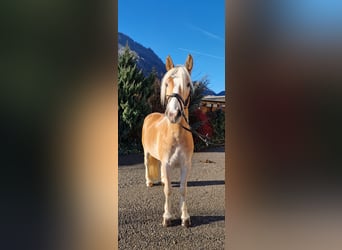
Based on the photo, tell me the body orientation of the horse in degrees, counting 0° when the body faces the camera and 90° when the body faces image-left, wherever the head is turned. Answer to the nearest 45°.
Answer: approximately 0°
